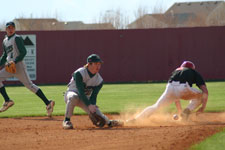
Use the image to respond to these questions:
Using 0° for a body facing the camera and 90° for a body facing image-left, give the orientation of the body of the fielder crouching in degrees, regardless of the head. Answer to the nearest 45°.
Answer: approximately 315°

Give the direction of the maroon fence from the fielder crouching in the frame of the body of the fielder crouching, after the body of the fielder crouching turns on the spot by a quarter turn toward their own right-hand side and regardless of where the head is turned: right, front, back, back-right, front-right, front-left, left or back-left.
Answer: back-right

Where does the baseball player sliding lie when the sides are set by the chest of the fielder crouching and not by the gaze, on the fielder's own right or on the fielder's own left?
on the fielder's own left

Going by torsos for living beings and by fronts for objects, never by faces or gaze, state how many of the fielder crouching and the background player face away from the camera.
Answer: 0

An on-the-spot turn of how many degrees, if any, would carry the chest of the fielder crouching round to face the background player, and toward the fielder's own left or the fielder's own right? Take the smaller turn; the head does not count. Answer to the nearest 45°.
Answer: approximately 180°

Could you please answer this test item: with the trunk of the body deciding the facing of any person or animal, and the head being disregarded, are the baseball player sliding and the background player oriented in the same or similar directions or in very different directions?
very different directions
